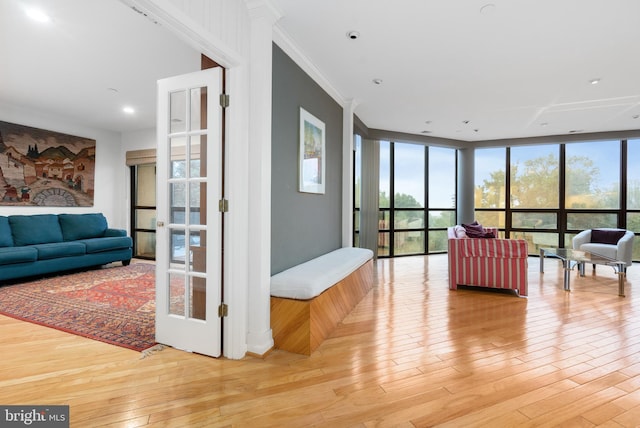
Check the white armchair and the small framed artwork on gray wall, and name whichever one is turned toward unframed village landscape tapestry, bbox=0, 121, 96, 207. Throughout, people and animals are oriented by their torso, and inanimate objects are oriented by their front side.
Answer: the white armchair

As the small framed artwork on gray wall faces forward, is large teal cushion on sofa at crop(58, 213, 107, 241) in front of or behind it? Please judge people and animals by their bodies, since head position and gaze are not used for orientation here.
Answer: behind

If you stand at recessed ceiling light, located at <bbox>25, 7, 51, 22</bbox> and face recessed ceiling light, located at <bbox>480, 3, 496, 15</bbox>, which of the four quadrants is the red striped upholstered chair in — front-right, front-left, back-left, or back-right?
front-left

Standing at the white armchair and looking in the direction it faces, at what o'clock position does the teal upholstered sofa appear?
The teal upholstered sofa is roughly at 12 o'clock from the white armchair.

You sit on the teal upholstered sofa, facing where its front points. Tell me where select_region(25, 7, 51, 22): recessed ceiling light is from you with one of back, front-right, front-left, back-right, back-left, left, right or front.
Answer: front-right

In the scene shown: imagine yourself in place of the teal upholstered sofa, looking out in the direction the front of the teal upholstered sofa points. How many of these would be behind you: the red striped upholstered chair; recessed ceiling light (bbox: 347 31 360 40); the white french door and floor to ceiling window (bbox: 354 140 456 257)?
0

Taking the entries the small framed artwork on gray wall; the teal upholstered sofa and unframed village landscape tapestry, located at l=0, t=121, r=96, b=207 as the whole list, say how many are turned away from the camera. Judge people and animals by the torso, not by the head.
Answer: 0

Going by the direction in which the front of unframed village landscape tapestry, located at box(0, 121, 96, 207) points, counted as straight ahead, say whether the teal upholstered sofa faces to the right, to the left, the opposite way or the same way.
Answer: the same way

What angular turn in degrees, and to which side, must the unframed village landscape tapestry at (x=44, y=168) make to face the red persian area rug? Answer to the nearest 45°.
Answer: approximately 45° to its right

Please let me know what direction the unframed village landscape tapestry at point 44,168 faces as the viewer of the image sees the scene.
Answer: facing the viewer and to the right of the viewer

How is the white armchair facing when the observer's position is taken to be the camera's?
facing the viewer and to the left of the viewer

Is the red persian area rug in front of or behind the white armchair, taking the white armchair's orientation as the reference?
in front

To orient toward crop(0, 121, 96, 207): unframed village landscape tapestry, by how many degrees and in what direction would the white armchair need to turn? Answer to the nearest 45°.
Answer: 0° — it already faces it

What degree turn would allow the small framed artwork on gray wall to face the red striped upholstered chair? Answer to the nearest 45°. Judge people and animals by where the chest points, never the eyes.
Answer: approximately 45° to its left

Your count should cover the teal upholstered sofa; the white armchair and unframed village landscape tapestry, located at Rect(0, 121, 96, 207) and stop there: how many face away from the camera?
0

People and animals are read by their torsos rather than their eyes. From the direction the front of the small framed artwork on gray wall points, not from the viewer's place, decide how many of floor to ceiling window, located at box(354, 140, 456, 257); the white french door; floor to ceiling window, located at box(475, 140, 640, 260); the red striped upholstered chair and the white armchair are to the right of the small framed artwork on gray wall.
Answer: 1
